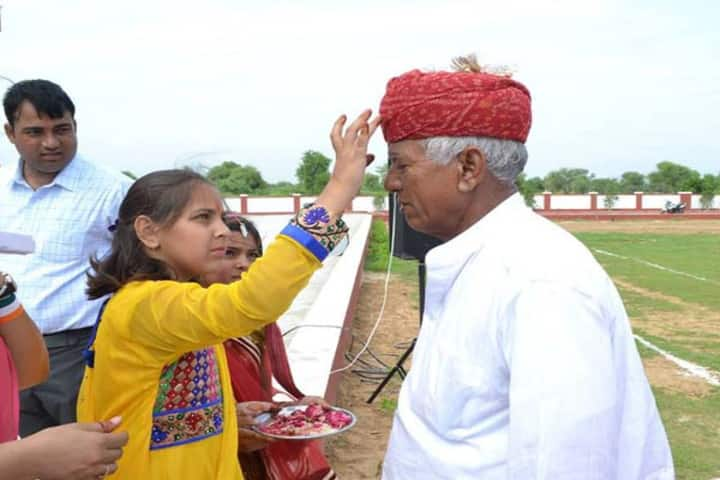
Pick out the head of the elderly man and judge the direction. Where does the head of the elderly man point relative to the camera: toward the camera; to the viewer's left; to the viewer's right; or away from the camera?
to the viewer's left

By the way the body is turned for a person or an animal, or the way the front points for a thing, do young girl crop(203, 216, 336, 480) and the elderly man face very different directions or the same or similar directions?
very different directions

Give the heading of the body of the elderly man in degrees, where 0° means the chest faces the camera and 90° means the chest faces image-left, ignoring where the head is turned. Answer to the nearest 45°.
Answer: approximately 90°

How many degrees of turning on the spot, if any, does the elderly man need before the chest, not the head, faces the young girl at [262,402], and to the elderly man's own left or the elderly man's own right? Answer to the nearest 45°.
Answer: approximately 45° to the elderly man's own right

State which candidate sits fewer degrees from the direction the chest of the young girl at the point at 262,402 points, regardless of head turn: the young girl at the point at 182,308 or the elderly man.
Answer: the elderly man

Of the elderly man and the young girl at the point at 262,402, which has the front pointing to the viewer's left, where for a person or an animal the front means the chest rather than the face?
the elderly man

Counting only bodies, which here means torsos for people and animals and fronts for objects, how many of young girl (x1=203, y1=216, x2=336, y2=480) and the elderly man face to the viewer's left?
1

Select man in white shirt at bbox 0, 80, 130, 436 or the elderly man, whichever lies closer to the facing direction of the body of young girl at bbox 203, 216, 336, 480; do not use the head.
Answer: the elderly man

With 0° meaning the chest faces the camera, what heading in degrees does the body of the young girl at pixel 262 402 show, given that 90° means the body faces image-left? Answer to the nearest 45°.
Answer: approximately 315°

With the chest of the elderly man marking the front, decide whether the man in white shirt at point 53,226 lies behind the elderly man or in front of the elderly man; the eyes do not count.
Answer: in front

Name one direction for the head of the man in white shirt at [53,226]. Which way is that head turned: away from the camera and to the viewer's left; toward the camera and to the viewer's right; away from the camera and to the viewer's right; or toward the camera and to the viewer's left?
toward the camera and to the viewer's right

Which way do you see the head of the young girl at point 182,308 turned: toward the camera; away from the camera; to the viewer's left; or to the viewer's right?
to the viewer's right
